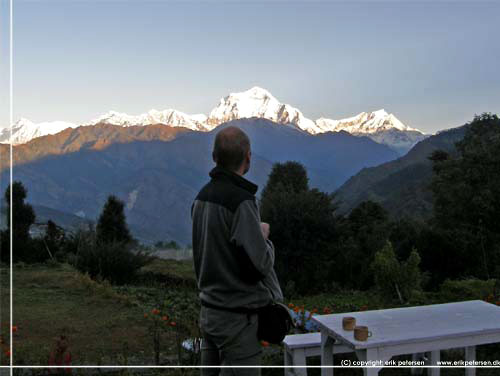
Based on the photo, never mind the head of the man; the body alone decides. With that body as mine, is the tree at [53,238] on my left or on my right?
on my left

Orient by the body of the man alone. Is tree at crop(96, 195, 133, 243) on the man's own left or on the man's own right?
on the man's own left

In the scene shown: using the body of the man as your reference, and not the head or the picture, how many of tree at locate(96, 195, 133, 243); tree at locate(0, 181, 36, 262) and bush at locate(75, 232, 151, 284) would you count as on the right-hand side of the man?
0

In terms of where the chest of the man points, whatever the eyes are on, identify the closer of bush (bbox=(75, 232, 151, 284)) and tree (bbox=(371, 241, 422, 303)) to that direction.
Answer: the tree

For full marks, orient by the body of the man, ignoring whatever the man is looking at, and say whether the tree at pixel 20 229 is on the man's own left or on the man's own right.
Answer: on the man's own left

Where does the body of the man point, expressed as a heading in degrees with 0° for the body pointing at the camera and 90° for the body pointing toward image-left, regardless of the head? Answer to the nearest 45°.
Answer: approximately 225°

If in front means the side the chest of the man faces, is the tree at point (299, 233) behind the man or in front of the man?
in front

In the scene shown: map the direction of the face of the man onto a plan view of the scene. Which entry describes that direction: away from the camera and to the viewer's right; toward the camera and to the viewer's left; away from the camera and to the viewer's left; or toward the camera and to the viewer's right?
away from the camera and to the viewer's right

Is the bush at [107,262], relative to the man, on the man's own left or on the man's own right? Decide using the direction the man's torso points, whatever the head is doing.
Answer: on the man's own left

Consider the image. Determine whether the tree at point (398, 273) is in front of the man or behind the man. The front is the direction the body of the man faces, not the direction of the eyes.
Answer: in front

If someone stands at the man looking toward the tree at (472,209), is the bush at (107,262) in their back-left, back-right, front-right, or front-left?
front-left

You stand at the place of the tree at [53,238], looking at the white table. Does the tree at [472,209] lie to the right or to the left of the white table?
left
